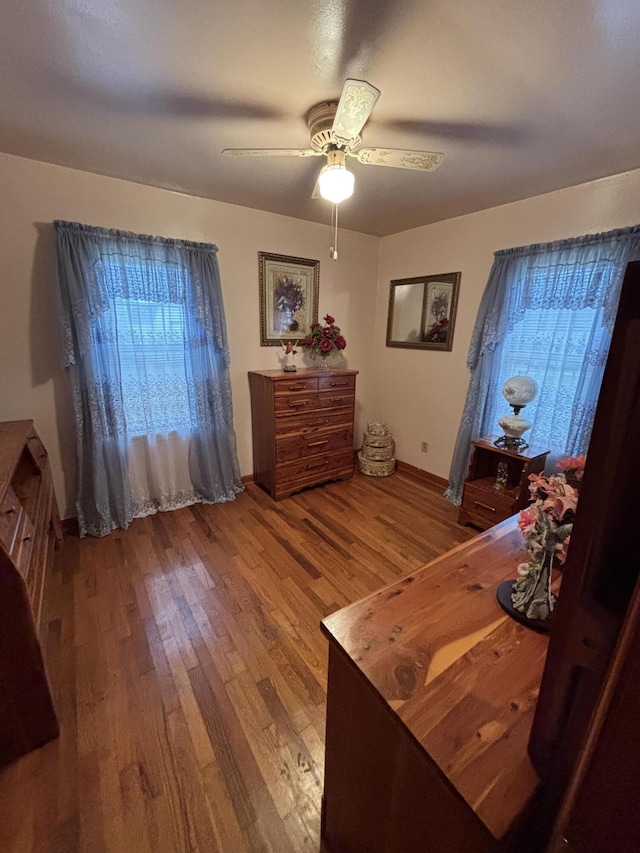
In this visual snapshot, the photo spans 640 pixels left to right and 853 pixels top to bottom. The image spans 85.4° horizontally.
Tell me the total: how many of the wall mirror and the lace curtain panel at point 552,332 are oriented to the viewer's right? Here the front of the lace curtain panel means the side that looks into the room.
0

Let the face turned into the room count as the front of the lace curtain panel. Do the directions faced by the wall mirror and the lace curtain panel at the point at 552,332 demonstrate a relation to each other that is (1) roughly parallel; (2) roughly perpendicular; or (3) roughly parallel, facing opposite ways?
roughly parallel

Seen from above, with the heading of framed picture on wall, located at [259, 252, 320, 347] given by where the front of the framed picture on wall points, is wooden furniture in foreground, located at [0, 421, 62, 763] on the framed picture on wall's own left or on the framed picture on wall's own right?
on the framed picture on wall's own right

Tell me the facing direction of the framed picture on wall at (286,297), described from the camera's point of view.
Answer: facing the viewer and to the right of the viewer

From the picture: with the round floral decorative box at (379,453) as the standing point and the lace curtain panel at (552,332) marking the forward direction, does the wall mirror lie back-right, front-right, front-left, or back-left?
front-left

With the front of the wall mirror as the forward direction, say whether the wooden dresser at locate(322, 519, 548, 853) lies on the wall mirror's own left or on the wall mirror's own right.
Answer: on the wall mirror's own left

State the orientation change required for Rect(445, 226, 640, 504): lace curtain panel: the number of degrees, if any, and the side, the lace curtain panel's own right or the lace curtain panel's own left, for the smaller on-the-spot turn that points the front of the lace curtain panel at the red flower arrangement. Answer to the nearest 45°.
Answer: approximately 45° to the lace curtain panel's own right

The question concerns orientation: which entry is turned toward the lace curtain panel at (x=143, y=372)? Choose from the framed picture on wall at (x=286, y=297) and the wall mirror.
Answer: the wall mirror

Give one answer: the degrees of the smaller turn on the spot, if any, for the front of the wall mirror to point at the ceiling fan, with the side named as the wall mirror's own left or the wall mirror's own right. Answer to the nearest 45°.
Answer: approximately 45° to the wall mirror's own left

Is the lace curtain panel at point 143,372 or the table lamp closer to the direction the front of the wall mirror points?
the lace curtain panel

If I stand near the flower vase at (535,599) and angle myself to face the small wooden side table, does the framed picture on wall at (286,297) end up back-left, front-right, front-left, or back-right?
front-left

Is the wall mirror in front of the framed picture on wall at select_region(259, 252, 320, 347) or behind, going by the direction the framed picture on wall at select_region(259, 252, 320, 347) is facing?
in front

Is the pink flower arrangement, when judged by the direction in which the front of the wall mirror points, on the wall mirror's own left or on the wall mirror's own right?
on the wall mirror's own left

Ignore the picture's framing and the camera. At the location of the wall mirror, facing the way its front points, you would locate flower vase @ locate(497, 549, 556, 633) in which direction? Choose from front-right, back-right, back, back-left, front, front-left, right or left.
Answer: front-left

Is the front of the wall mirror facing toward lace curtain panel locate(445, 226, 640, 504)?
no

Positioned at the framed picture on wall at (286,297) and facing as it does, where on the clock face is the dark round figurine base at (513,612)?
The dark round figurine base is roughly at 1 o'clock from the framed picture on wall.

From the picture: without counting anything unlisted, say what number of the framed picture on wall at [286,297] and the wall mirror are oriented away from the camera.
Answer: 0

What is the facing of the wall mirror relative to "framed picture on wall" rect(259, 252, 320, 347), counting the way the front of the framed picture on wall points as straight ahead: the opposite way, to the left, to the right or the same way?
to the right

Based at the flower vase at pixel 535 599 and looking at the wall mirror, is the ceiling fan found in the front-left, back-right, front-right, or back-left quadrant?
front-left

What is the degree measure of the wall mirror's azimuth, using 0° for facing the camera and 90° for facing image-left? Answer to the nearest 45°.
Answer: approximately 45°

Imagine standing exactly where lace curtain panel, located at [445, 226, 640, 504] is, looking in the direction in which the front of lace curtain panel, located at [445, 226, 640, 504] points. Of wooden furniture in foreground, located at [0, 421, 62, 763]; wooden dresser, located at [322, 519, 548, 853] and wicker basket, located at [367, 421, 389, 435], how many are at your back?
0

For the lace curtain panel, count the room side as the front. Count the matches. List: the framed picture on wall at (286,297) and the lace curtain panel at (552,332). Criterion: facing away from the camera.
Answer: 0

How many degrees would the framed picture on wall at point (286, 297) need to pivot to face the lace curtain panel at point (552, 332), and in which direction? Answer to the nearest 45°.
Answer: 0° — it already faces it
